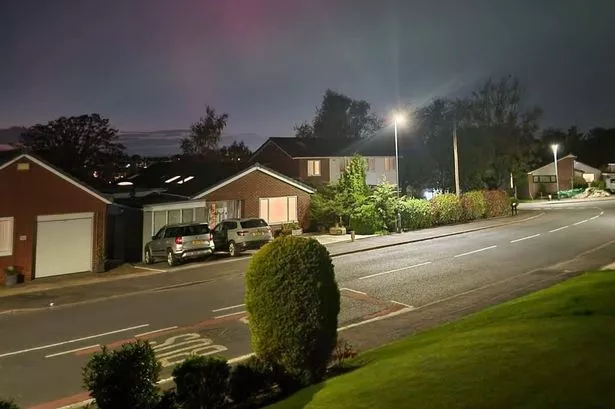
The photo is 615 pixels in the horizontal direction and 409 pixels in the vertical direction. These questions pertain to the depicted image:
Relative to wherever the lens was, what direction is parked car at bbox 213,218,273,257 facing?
facing away from the viewer and to the left of the viewer

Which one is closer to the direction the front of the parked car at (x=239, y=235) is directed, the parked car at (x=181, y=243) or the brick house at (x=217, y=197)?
the brick house

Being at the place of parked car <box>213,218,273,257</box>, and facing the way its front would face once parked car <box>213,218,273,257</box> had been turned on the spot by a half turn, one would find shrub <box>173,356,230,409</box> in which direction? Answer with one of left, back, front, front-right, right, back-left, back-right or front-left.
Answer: front-right

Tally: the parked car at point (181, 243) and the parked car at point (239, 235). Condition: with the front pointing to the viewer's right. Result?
0

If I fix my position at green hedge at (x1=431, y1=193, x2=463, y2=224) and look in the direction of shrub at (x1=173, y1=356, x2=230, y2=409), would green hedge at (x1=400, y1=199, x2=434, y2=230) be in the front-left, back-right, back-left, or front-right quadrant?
front-right

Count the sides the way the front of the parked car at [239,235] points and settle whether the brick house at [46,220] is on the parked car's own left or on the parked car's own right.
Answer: on the parked car's own left

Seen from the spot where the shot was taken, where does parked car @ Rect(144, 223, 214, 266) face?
facing away from the viewer and to the left of the viewer

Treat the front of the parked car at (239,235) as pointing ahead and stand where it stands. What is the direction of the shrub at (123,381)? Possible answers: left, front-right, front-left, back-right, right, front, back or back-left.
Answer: back-left

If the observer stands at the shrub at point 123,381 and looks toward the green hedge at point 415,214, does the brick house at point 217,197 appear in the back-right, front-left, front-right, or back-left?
front-left

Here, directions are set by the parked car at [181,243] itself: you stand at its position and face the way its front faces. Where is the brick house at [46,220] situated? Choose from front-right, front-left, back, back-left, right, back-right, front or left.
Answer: front-left
